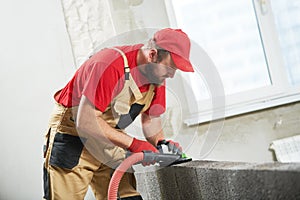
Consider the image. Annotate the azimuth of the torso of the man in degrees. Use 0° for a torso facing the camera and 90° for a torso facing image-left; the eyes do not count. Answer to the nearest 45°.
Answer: approximately 315°

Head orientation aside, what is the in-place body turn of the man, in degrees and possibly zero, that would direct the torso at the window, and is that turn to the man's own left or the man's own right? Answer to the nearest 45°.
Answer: approximately 90° to the man's own left

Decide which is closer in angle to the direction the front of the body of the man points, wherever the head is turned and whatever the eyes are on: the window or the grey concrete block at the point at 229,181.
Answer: the grey concrete block

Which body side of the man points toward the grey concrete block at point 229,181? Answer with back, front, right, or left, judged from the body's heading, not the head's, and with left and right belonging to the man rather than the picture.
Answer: front

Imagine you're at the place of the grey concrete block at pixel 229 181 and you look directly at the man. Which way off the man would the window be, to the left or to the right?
right

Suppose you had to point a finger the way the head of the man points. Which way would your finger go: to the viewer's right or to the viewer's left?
to the viewer's right
